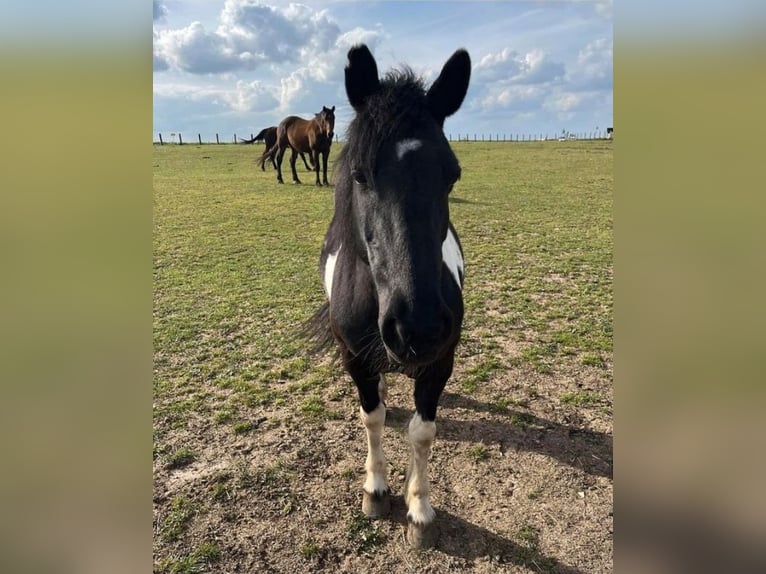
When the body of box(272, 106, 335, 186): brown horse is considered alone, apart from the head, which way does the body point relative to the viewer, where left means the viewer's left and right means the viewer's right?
facing the viewer and to the right of the viewer

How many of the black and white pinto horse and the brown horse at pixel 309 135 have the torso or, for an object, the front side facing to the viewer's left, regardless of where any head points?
0

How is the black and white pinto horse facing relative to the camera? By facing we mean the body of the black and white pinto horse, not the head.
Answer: toward the camera

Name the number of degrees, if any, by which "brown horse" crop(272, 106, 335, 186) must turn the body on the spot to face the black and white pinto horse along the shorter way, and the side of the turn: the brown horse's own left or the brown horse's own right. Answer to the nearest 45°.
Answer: approximately 45° to the brown horse's own right

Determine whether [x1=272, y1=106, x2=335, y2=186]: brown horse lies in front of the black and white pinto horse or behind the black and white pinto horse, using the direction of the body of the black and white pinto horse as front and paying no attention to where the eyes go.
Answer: behind
